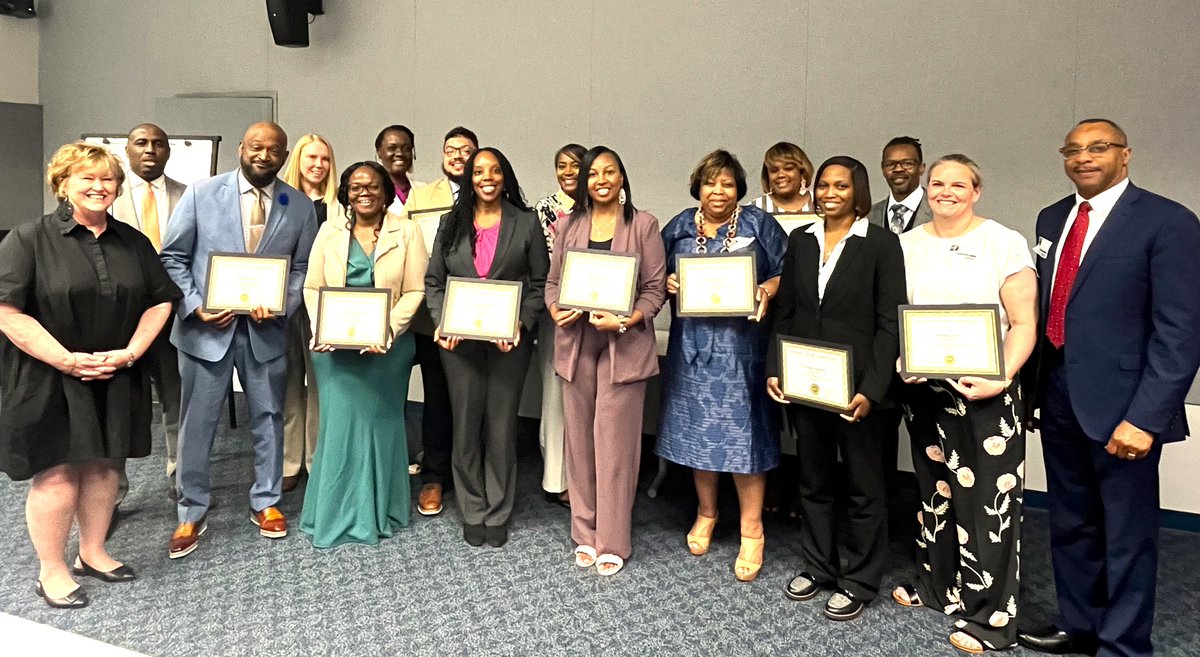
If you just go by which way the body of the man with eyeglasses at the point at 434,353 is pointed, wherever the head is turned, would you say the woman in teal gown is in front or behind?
in front

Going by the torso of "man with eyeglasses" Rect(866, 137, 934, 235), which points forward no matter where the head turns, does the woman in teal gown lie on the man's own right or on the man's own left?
on the man's own right

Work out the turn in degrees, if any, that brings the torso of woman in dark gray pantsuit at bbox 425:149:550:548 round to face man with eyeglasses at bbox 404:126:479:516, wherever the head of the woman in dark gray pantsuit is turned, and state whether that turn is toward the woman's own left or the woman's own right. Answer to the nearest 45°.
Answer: approximately 135° to the woman's own right

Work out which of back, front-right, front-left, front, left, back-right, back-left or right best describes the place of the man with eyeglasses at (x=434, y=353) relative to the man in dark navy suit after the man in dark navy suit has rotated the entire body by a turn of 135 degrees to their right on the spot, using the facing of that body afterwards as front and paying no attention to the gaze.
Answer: left

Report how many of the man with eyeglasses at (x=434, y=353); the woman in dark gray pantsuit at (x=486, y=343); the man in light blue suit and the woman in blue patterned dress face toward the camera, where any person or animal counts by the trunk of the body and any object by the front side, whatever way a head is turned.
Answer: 4

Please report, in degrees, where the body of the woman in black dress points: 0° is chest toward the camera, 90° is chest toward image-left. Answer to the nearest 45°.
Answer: approximately 315°

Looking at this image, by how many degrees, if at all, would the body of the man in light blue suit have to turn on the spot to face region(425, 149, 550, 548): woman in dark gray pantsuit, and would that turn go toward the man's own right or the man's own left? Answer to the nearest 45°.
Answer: approximately 45° to the man's own left

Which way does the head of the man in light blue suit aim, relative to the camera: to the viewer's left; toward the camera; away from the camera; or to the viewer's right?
toward the camera

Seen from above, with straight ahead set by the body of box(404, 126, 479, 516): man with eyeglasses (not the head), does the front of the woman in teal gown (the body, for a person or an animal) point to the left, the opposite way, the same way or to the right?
the same way

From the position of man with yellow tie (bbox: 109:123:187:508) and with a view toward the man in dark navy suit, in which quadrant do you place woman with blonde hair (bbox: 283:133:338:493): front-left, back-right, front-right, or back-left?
front-left

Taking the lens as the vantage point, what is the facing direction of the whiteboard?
facing the viewer

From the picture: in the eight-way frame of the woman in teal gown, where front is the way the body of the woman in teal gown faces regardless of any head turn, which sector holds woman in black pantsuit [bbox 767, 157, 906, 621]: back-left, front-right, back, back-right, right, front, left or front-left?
front-left

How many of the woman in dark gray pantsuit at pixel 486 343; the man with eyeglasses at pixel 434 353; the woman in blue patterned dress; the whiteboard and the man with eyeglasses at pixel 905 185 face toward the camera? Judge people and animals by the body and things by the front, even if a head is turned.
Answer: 5

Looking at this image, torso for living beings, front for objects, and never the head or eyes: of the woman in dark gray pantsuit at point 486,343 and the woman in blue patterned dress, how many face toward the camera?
2

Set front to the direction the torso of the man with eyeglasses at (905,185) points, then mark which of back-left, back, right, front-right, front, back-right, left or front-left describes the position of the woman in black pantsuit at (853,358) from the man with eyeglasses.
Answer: front

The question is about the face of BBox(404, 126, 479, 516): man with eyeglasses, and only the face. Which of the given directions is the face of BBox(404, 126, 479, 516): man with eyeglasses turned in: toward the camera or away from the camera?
toward the camera

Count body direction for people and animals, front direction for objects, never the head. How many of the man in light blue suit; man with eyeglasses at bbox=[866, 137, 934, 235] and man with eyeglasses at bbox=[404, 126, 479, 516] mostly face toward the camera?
3
